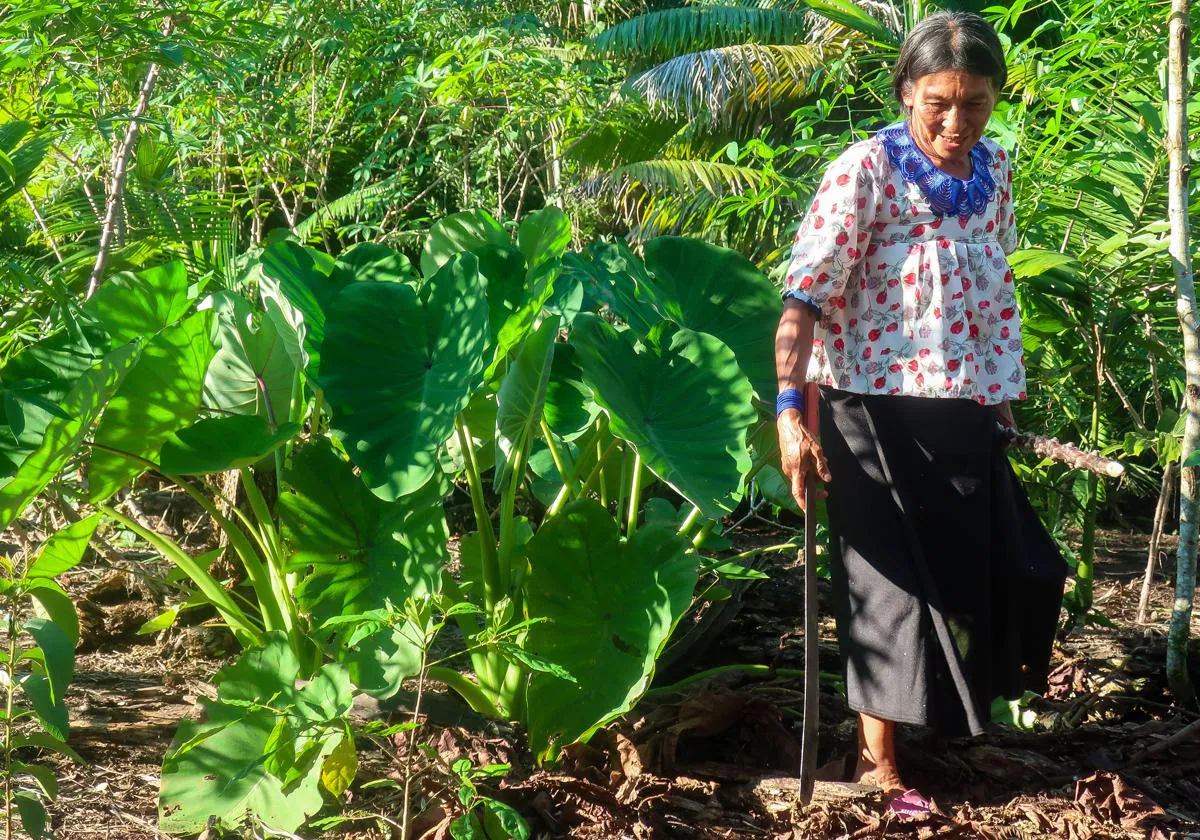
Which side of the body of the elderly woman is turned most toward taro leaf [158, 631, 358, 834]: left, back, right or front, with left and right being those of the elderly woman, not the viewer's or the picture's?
right

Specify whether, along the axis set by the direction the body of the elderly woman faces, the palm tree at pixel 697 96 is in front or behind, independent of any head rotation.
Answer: behind

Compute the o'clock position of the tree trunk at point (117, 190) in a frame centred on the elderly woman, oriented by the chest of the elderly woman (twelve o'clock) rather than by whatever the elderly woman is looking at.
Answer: The tree trunk is roughly at 5 o'clock from the elderly woman.

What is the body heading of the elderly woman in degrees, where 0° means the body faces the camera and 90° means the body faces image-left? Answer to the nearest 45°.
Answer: approximately 315°

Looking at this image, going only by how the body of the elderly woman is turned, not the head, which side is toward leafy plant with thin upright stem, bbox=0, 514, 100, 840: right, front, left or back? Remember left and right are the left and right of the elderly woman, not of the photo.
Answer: right
